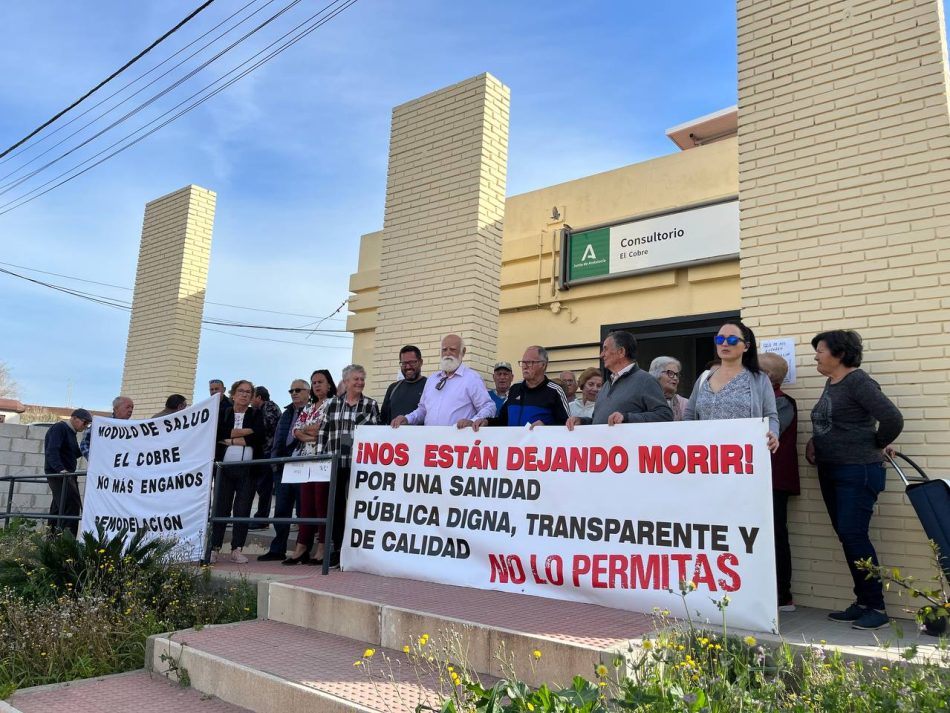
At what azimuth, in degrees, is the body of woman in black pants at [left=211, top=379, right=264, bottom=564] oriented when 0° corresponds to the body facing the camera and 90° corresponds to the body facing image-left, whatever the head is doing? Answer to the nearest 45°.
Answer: approximately 0°

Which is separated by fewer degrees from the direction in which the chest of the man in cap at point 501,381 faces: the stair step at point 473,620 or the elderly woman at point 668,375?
the stair step

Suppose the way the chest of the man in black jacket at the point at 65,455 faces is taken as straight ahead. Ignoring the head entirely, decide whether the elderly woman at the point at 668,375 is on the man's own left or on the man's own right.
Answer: on the man's own right

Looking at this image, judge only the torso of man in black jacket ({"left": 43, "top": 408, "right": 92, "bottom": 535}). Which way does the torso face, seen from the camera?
to the viewer's right

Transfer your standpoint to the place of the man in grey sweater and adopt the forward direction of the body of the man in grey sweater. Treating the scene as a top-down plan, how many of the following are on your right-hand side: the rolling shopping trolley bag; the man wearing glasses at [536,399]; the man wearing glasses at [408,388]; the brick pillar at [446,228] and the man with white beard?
4

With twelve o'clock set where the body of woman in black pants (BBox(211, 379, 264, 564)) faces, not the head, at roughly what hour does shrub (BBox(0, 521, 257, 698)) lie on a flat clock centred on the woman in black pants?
The shrub is roughly at 1 o'clock from the woman in black pants.

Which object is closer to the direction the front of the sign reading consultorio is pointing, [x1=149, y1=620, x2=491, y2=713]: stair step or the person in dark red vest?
the stair step

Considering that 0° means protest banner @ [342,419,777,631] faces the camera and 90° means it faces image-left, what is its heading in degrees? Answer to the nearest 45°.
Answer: approximately 45°
